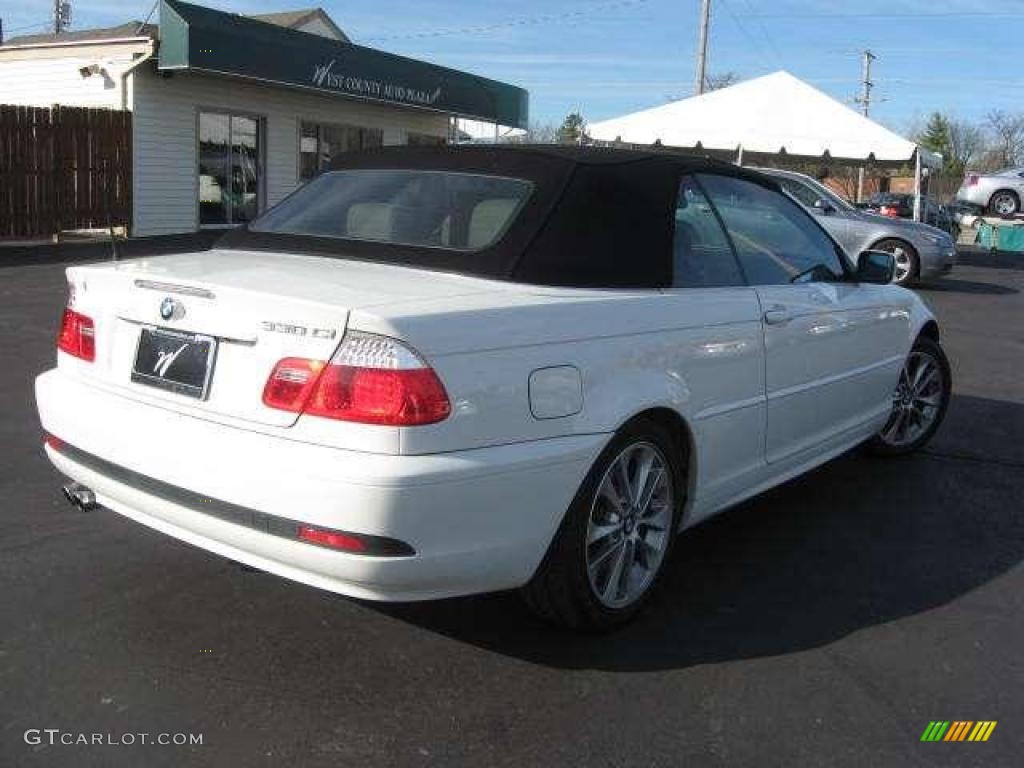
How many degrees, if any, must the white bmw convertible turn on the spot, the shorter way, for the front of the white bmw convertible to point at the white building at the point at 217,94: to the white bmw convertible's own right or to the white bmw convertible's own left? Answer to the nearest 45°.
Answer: approximately 45° to the white bmw convertible's own left

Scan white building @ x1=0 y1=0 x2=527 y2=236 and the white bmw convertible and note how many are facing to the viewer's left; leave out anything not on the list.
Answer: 0

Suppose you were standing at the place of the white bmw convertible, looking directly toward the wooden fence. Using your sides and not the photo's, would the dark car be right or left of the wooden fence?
right

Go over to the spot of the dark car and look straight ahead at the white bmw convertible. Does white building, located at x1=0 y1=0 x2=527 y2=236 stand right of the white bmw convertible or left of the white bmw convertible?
right

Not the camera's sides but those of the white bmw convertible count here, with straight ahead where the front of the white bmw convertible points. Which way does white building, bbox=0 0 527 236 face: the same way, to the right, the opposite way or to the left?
to the right

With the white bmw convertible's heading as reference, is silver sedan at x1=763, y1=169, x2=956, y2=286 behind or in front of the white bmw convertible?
in front

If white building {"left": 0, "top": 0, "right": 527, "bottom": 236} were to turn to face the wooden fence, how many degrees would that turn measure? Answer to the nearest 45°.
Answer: approximately 90° to its right

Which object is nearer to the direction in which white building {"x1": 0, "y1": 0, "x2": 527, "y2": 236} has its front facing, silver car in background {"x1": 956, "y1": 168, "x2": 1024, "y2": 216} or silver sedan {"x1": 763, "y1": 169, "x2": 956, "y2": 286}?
the silver sedan

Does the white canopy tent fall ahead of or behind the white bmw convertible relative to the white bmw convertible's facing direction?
ahead

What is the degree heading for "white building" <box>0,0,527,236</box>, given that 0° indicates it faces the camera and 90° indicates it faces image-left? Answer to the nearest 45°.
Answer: approximately 315°

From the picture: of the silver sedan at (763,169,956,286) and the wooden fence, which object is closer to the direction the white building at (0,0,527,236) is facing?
the silver sedan

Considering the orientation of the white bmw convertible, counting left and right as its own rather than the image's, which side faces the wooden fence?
left

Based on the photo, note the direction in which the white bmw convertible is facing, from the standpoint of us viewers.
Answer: facing away from the viewer and to the right of the viewer

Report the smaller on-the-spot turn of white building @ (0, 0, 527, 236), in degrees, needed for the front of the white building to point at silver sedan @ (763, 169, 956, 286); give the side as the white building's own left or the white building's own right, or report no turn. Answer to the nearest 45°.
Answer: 0° — it already faces it

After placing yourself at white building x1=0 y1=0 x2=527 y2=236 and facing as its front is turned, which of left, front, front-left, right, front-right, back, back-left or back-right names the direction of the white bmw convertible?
front-right
